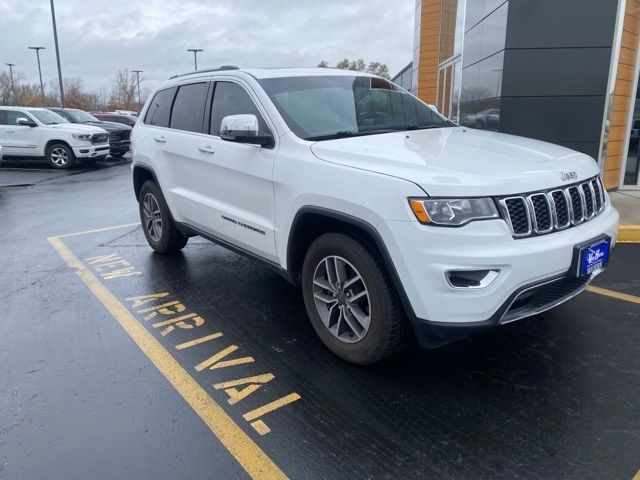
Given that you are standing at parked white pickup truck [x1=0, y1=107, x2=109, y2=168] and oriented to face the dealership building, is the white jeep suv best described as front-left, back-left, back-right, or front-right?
front-right

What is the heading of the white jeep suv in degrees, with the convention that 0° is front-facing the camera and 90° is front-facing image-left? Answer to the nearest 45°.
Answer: approximately 315°

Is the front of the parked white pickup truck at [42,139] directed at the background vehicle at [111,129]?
no

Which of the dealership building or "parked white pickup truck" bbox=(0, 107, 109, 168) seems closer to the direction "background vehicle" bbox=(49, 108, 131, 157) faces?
the dealership building

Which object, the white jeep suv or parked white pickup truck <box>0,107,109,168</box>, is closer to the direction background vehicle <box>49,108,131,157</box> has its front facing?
the white jeep suv

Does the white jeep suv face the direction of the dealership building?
no

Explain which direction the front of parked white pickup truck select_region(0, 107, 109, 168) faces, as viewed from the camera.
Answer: facing the viewer and to the right of the viewer

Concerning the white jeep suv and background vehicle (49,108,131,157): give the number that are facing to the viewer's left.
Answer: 0

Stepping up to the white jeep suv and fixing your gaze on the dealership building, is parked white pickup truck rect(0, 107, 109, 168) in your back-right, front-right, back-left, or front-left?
front-left

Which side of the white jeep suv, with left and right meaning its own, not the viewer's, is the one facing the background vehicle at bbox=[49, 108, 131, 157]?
back

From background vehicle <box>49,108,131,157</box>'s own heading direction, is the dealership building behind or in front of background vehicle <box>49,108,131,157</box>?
in front

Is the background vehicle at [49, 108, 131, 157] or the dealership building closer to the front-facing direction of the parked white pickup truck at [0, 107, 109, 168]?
the dealership building

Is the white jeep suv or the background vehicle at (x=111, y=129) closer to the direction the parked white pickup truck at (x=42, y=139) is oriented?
the white jeep suv

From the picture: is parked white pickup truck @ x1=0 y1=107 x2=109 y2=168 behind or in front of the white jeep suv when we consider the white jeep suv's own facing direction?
behind

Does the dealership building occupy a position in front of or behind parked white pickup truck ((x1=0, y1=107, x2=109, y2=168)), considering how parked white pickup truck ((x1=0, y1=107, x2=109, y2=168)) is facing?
in front

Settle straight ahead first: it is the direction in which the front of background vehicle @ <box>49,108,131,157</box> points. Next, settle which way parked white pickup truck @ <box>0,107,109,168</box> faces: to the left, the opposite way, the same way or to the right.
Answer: the same way

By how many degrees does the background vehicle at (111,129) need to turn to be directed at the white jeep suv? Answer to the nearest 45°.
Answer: approximately 45° to its right
